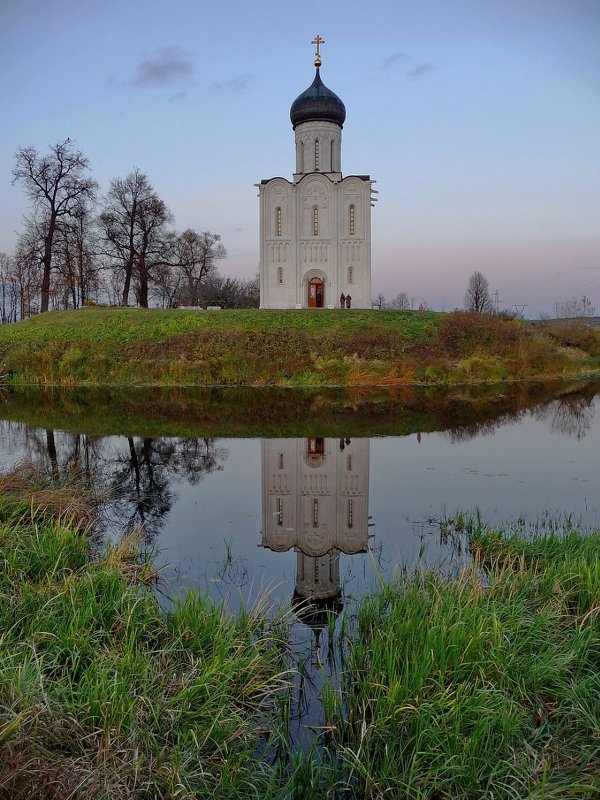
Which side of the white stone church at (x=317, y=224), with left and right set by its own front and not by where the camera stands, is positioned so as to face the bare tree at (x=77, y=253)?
right

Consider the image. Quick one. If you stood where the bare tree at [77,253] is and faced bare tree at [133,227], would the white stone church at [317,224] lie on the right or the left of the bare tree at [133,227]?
right

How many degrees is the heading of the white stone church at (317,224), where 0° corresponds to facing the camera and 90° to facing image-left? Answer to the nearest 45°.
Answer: approximately 0°
